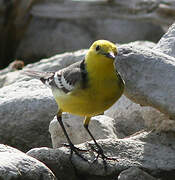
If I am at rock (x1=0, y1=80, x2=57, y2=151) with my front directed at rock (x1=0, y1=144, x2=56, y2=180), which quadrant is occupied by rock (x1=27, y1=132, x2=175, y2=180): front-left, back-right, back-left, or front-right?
front-left

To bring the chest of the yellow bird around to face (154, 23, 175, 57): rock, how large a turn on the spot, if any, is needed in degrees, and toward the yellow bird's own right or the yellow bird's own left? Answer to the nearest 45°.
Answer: approximately 90° to the yellow bird's own left

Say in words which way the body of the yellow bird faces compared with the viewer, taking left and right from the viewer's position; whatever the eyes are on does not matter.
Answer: facing the viewer and to the right of the viewer

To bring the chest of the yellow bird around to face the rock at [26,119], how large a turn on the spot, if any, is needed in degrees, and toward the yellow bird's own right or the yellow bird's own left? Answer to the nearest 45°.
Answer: approximately 180°

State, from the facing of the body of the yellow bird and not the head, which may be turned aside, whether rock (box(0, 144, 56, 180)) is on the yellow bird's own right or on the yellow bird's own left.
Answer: on the yellow bird's own right

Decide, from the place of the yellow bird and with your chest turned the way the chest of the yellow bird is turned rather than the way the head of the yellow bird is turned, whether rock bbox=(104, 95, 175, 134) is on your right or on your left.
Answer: on your left

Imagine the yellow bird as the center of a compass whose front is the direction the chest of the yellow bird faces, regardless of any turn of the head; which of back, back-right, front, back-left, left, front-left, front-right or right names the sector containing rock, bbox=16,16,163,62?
back-left

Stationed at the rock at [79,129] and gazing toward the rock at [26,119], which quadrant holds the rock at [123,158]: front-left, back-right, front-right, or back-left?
back-left

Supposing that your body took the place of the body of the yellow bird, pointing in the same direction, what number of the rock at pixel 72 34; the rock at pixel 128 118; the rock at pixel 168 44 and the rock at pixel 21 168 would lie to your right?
1
